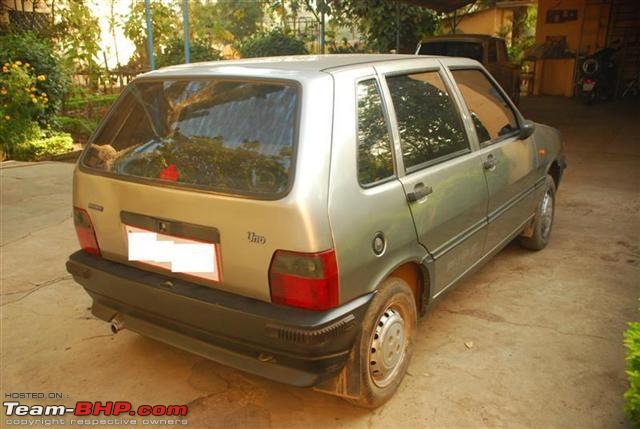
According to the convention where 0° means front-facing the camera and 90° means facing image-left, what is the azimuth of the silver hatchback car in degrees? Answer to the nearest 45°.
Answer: approximately 225°

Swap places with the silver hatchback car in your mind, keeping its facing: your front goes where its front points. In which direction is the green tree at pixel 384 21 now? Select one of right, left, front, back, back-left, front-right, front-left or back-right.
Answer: front-left

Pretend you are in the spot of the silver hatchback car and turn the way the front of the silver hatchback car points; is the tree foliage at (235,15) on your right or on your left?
on your left

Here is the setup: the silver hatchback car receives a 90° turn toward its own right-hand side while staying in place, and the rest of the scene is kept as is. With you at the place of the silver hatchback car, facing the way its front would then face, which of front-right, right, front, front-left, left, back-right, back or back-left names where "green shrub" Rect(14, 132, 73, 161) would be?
back

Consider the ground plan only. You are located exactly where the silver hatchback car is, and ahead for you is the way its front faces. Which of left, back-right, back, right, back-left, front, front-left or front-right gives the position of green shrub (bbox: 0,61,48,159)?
left

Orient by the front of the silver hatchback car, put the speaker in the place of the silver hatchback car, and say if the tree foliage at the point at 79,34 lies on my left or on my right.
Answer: on my left

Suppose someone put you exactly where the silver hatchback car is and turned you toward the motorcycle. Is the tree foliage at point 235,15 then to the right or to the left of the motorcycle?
left

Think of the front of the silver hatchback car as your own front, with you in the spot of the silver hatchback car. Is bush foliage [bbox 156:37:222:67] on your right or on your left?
on your left

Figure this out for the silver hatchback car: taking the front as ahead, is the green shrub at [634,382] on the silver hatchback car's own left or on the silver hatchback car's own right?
on the silver hatchback car's own right

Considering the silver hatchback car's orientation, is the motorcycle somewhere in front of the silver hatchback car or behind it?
in front

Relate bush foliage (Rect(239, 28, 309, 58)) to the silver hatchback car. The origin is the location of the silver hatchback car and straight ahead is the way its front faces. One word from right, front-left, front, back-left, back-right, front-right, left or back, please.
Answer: front-left

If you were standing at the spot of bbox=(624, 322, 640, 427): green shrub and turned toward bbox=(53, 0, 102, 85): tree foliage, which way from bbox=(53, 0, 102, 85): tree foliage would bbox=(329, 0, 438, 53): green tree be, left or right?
right
